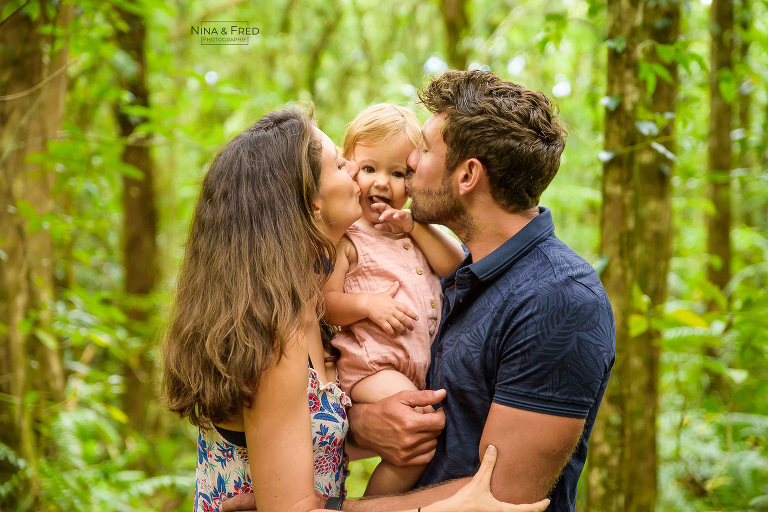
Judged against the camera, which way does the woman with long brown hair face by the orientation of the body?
to the viewer's right

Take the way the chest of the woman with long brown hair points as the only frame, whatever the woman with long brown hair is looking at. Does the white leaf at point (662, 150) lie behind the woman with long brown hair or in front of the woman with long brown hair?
in front

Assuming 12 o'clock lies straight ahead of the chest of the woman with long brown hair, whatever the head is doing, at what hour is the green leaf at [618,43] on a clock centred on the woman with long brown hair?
The green leaf is roughly at 11 o'clock from the woman with long brown hair.

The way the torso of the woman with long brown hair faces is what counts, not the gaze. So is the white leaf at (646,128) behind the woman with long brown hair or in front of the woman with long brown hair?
in front

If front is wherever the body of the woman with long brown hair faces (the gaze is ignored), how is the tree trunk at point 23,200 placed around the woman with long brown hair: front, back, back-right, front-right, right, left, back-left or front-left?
back-left

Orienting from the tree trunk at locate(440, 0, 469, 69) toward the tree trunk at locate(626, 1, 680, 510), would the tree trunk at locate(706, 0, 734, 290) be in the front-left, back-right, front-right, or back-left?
front-left

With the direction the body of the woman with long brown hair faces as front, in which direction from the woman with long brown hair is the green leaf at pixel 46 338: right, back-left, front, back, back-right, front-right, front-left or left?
back-left

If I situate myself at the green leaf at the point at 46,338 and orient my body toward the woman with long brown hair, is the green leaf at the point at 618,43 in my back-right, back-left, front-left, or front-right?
front-left

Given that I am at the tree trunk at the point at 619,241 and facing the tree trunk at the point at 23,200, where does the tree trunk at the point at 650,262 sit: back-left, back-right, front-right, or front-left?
back-right

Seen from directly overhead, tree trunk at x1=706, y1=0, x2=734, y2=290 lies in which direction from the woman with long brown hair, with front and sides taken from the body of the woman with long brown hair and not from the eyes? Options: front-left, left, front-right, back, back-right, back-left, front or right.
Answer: front-left

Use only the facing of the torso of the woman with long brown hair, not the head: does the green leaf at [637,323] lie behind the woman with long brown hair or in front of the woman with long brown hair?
in front

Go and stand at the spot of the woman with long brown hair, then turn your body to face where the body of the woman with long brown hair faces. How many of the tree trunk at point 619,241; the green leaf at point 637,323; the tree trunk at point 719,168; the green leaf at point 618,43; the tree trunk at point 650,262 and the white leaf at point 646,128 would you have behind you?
0
